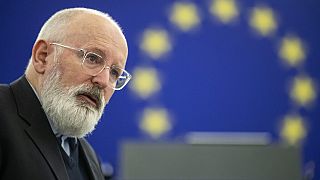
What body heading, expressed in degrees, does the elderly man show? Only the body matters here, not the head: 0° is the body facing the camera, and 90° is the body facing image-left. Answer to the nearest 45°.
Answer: approximately 315°
